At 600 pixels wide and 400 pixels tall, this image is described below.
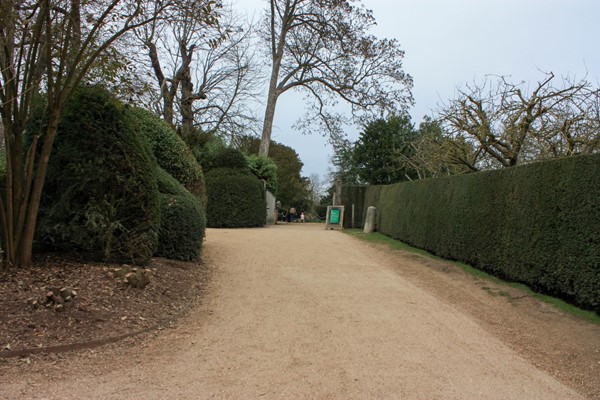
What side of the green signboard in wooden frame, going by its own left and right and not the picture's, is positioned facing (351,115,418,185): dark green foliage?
back

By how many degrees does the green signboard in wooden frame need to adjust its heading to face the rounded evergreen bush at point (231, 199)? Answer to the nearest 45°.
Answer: approximately 45° to its right

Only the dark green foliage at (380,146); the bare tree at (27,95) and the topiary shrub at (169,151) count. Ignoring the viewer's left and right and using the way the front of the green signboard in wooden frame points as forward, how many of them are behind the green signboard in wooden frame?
1

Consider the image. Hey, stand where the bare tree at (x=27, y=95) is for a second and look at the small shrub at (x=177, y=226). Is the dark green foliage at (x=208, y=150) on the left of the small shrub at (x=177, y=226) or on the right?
left

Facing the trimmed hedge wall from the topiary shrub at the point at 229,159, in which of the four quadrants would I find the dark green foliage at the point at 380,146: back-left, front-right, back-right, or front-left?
back-left

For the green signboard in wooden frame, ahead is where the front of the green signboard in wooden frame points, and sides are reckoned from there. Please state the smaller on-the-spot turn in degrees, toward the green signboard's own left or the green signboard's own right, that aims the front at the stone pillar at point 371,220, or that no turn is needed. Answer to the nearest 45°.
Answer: approximately 45° to the green signboard's own left

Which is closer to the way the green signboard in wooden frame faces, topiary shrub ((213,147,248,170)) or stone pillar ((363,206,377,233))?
the stone pillar

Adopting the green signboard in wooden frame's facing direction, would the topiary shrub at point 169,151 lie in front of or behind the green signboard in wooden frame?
in front

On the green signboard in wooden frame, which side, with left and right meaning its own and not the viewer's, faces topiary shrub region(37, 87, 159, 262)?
front

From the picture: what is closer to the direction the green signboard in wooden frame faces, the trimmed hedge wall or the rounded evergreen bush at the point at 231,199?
the trimmed hedge wall

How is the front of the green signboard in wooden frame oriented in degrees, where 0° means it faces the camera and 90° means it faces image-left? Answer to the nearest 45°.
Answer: approximately 0°

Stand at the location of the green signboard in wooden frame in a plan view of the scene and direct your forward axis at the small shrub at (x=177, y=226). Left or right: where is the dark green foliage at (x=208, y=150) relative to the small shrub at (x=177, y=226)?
right

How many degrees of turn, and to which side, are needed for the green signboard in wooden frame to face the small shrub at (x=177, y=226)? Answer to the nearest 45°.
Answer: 0° — it already faces it

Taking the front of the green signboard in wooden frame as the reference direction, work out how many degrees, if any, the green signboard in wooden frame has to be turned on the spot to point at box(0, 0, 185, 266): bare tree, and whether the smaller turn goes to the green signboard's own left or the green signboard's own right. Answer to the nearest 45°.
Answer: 0° — it already faces it

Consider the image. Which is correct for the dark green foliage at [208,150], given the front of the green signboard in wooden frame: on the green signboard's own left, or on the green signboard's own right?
on the green signboard's own right
